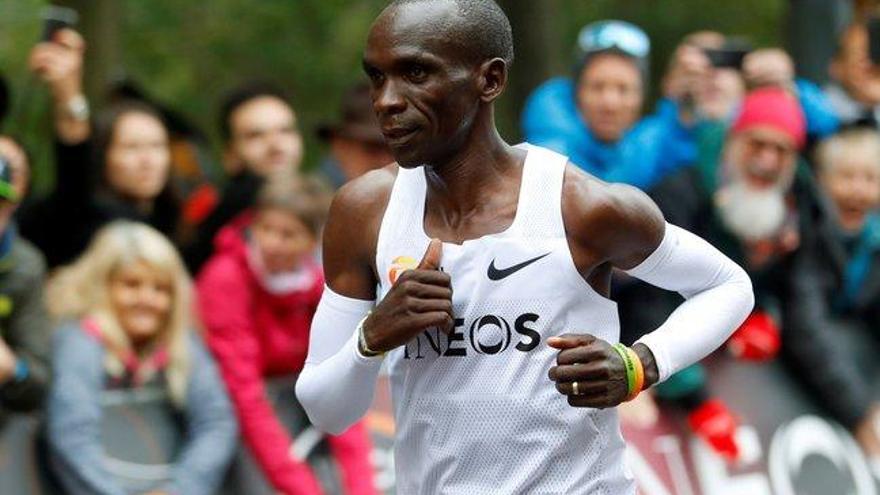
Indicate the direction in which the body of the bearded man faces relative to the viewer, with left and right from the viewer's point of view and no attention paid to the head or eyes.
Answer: facing the viewer

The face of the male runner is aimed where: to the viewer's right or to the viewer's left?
to the viewer's left

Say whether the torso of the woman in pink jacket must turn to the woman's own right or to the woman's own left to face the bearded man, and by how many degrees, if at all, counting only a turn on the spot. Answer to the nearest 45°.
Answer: approximately 45° to the woman's own left

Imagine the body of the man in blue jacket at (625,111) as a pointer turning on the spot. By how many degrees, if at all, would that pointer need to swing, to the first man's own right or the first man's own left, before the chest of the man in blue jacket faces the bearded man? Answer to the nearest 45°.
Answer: approximately 90° to the first man's own left

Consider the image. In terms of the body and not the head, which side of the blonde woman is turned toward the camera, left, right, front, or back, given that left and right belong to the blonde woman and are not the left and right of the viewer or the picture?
front

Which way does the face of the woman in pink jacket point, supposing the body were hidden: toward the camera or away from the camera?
toward the camera

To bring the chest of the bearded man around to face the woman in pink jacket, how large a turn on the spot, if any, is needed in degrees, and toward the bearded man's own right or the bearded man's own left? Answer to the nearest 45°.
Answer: approximately 45° to the bearded man's own right

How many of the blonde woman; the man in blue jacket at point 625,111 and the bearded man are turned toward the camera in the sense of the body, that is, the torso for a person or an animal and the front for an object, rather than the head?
3

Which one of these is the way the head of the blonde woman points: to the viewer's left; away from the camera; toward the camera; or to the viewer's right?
toward the camera

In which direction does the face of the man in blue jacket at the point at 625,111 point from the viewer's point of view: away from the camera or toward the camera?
toward the camera
